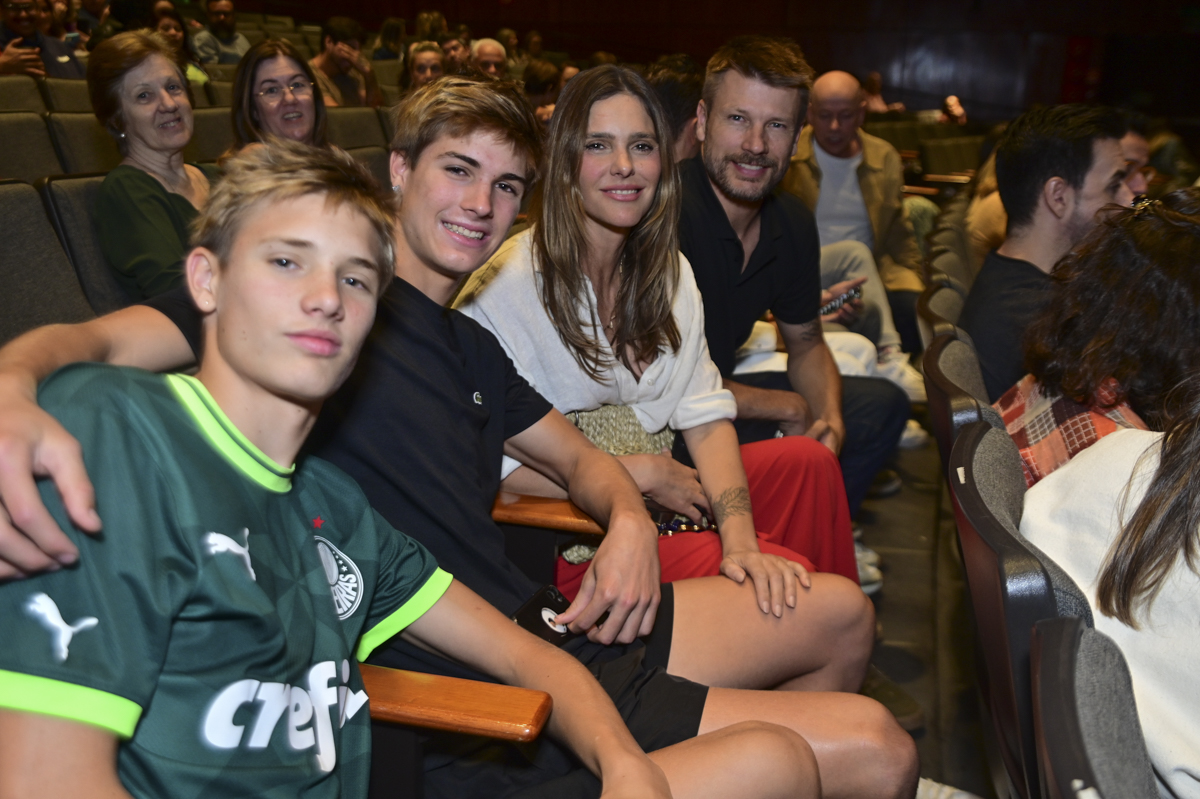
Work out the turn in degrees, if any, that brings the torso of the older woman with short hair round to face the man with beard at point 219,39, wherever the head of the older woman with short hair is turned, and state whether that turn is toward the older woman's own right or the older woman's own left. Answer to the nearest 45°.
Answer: approximately 135° to the older woman's own left

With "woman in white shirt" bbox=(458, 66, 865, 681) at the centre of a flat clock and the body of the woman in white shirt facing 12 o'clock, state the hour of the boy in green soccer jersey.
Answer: The boy in green soccer jersey is roughly at 2 o'clock from the woman in white shirt.

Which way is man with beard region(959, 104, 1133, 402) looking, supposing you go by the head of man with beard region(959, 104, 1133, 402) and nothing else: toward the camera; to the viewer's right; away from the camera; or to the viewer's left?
to the viewer's right

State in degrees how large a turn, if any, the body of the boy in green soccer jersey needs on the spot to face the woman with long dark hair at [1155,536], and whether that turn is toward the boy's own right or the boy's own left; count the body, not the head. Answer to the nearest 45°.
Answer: approximately 45° to the boy's own left

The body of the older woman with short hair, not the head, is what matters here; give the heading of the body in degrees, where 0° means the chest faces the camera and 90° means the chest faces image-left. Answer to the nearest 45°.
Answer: approximately 315°

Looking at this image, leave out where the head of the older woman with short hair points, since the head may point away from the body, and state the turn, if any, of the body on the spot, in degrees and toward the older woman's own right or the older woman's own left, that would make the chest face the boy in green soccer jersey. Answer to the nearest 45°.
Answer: approximately 45° to the older woman's own right

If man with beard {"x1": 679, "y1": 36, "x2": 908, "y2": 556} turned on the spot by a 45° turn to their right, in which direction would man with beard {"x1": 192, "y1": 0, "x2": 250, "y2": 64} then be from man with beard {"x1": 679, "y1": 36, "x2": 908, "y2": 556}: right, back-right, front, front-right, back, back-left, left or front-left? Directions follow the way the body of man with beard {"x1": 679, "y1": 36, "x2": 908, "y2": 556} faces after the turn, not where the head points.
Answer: back-right

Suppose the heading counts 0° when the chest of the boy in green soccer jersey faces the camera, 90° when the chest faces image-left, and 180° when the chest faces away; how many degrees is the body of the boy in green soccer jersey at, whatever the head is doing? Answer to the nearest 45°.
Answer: approximately 315°
